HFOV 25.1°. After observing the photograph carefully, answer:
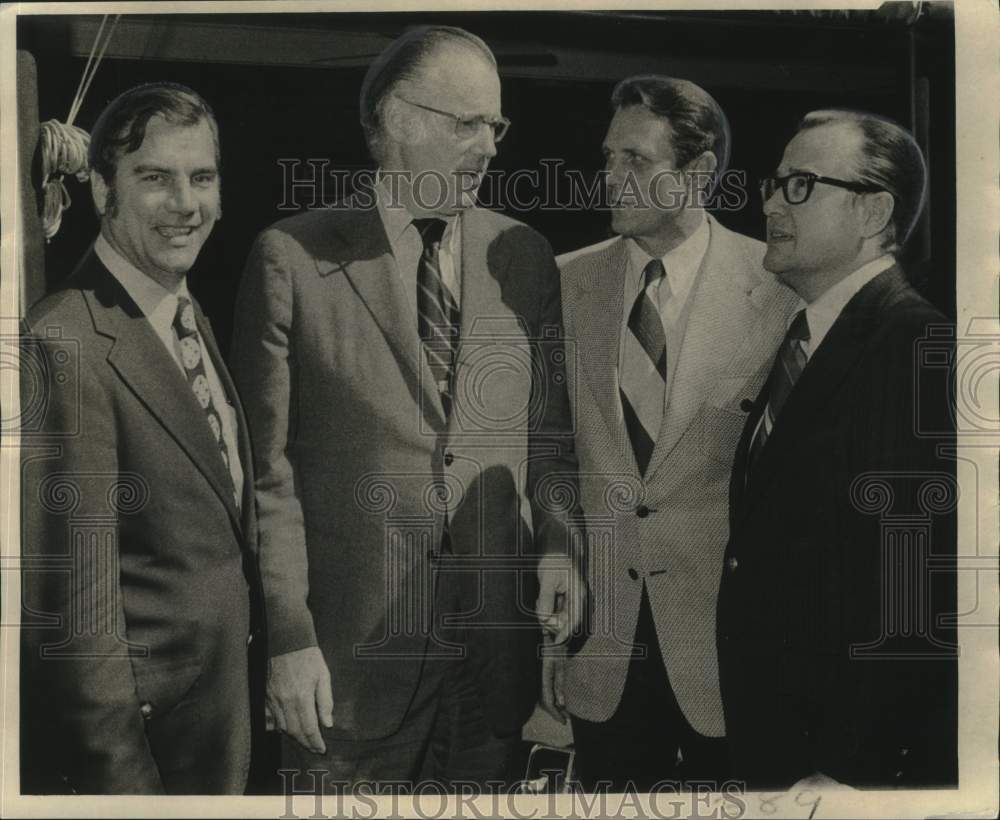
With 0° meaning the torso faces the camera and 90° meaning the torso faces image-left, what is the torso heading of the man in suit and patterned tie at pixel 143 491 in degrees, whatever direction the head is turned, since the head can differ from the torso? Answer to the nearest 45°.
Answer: approximately 315°

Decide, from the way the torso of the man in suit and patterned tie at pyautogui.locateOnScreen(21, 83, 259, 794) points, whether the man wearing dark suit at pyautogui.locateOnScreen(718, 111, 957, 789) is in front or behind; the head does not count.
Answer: in front

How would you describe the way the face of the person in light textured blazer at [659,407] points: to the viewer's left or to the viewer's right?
to the viewer's left

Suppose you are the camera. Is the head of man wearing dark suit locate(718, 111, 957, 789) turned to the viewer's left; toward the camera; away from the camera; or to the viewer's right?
to the viewer's left

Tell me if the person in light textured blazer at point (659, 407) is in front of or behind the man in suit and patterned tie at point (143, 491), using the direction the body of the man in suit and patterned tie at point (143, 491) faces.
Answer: in front
